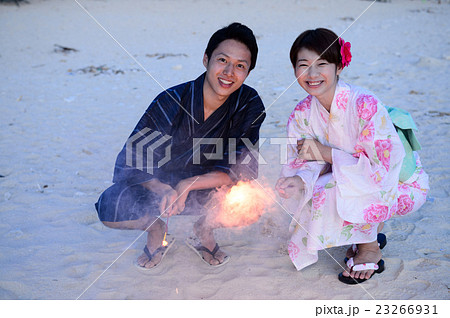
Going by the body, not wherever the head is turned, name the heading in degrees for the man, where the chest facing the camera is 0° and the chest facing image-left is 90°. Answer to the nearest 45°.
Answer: approximately 0°
